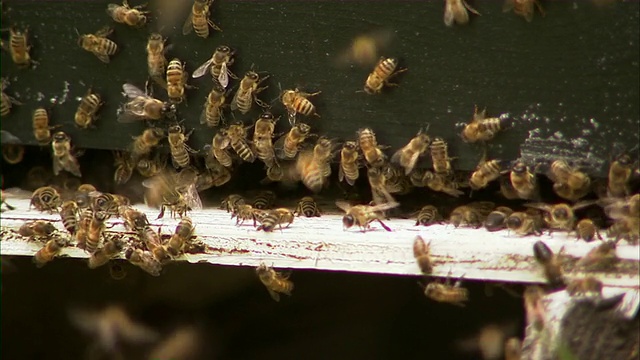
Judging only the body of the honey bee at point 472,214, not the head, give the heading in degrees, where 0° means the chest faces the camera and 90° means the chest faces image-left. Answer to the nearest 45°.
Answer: approximately 90°

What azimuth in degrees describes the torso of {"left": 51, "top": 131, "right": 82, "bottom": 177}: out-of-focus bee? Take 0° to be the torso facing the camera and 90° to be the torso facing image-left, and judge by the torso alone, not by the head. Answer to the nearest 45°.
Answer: approximately 180°

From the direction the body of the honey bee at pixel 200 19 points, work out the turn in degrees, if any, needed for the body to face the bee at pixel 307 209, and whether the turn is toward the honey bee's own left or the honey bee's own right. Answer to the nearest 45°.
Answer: approximately 135° to the honey bee's own right

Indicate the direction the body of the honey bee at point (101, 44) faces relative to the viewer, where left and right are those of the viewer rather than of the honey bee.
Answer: facing to the left of the viewer
